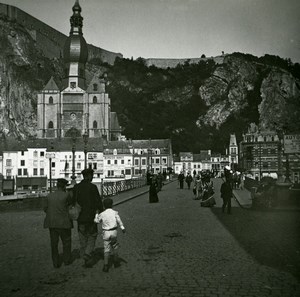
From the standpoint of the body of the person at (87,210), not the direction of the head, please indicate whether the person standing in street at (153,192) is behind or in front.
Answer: in front

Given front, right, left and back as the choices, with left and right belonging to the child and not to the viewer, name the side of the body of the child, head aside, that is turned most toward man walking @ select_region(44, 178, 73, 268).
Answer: left

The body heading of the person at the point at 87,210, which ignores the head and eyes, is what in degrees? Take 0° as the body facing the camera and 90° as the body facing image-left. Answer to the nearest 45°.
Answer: approximately 180°

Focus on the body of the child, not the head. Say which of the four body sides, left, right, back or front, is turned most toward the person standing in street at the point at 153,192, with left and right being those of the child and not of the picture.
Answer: front

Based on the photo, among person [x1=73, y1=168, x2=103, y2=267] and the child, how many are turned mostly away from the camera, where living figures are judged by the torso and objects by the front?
2

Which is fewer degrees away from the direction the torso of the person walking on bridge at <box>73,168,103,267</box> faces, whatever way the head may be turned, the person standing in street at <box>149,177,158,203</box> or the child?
the person standing in street

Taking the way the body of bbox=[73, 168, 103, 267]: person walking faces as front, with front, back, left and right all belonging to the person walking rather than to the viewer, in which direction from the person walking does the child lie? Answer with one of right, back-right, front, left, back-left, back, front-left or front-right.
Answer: back-right

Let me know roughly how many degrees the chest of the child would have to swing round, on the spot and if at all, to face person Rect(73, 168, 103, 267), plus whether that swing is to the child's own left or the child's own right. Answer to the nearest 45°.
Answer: approximately 45° to the child's own left

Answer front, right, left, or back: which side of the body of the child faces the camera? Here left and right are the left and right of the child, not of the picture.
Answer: back
